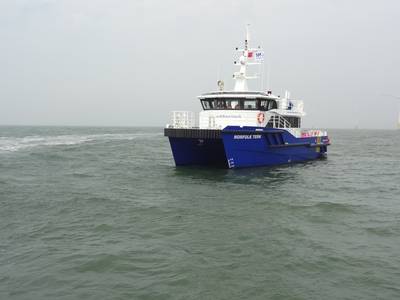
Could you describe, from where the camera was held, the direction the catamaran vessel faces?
facing the viewer and to the left of the viewer
